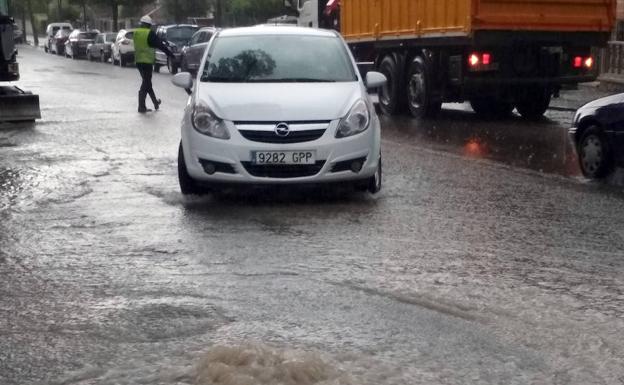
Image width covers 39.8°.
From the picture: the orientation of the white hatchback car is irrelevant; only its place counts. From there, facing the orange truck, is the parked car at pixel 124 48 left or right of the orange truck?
left

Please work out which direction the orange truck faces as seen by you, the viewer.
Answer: facing away from the viewer and to the left of the viewer

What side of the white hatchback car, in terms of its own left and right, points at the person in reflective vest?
back

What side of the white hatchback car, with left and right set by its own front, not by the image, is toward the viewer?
front

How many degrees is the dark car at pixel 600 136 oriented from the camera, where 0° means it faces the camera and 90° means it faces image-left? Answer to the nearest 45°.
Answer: approximately 135°

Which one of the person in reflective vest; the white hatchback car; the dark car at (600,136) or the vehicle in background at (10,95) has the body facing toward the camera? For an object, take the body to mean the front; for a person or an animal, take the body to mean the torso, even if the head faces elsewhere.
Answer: the white hatchback car

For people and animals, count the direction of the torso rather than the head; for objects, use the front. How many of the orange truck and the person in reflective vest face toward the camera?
0

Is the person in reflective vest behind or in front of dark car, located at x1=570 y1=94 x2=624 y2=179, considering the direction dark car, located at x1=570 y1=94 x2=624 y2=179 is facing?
in front
